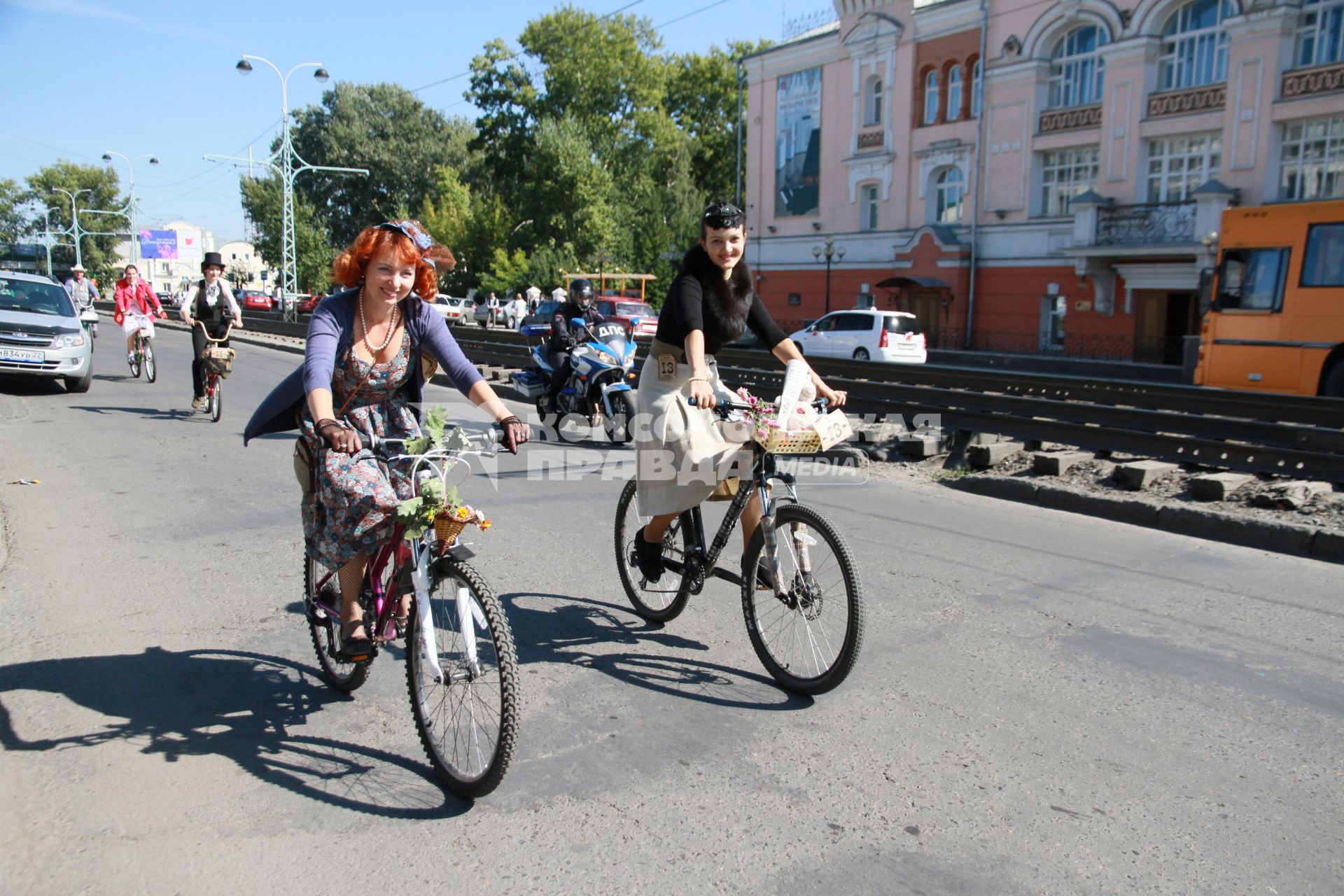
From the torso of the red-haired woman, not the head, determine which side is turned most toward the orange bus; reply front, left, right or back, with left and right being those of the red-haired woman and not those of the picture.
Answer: left

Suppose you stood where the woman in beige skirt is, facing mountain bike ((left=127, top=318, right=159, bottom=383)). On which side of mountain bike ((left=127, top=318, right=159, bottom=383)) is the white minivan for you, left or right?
right

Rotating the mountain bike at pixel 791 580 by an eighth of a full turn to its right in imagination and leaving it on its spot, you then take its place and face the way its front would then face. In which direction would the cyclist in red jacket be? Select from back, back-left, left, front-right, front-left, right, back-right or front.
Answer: back-right

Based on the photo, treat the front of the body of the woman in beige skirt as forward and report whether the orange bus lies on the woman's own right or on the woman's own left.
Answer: on the woman's own left

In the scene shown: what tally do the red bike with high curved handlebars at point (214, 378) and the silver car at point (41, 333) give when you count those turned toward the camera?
2

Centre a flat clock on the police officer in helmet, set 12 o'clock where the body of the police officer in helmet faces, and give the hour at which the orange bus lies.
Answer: The orange bus is roughly at 10 o'clock from the police officer in helmet.
